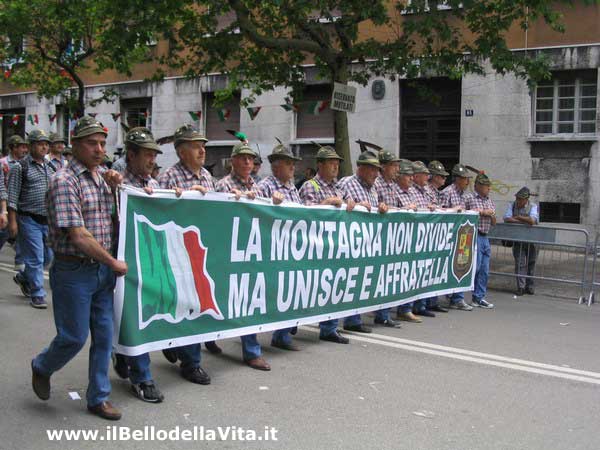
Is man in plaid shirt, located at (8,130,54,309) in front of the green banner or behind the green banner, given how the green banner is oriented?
behind

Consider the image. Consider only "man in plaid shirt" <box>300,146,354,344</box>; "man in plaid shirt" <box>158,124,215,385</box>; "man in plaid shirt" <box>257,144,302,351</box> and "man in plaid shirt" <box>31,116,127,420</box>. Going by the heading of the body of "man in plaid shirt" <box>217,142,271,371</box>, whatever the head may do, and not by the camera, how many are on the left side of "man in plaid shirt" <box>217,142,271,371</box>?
2

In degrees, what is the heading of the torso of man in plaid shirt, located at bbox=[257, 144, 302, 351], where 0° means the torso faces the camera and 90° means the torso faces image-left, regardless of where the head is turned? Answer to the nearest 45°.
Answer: approximately 315°

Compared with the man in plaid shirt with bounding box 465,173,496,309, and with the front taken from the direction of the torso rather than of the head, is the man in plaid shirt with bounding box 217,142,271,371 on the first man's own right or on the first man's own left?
on the first man's own right

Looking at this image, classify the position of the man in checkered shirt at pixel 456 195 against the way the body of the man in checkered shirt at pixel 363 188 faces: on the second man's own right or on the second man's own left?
on the second man's own left
